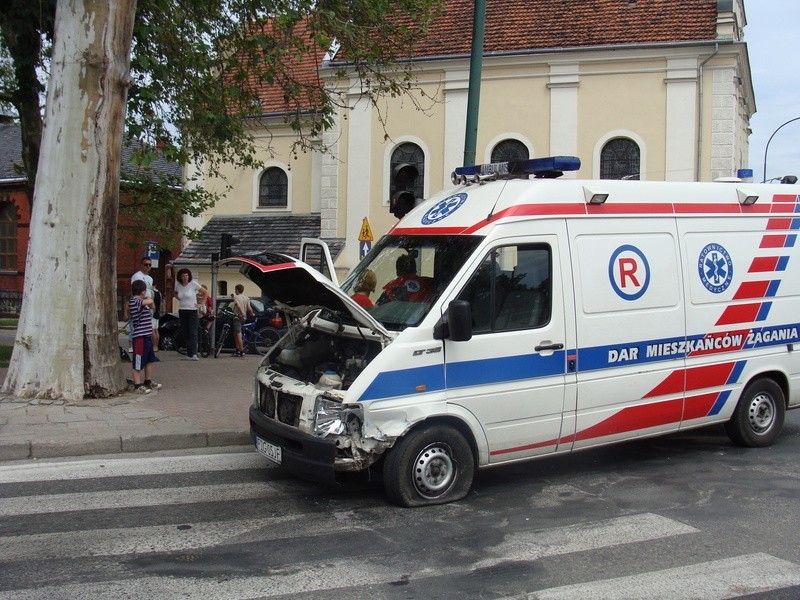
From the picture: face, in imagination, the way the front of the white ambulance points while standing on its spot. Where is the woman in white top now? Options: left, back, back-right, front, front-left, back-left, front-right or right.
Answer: right

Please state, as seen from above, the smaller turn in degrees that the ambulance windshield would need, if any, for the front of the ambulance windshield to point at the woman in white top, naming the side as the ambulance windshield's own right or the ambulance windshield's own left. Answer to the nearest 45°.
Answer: approximately 90° to the ambulance windshield's own right

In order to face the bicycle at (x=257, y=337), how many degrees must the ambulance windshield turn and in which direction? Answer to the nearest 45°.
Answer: approximately 135° to its right

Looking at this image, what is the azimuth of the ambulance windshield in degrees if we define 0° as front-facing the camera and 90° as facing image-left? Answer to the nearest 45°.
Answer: approximately 45°

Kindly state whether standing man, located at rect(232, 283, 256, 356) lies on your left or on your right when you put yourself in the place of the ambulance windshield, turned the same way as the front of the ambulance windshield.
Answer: on your right

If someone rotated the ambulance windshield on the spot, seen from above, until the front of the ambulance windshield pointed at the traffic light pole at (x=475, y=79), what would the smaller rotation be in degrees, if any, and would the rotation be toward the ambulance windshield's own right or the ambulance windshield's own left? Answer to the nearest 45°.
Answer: approximately 135° to the ambulance windshield's own right

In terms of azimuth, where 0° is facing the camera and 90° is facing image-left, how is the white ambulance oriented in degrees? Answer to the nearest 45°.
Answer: approximately 45°

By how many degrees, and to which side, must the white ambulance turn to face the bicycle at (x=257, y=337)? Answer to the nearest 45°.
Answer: approximately 90° to its right

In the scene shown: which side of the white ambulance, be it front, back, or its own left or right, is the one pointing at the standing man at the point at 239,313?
right
